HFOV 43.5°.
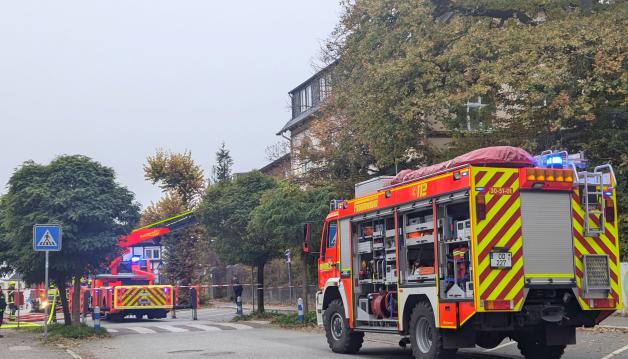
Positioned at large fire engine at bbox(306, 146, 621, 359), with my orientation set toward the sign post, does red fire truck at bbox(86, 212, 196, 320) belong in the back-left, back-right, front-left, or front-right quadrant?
front-right

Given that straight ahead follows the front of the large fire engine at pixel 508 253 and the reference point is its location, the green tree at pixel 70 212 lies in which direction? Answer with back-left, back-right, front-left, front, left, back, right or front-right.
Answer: front

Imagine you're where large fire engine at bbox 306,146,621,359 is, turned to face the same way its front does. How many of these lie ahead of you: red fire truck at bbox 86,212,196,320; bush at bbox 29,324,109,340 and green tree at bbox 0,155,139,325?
3

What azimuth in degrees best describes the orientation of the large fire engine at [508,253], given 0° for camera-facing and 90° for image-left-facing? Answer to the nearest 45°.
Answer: approximately 135°

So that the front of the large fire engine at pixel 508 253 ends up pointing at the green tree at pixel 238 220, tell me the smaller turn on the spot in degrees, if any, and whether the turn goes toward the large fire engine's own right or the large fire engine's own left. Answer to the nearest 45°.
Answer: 0° — it already faces it

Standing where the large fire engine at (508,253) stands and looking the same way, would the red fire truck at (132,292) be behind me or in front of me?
in front

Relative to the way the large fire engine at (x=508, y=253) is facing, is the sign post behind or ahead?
ahead

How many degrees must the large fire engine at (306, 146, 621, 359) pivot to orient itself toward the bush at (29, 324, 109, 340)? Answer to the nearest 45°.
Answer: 0° — it already faces it
